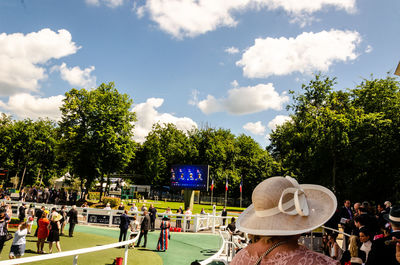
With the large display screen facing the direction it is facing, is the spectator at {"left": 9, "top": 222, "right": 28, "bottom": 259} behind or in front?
in front

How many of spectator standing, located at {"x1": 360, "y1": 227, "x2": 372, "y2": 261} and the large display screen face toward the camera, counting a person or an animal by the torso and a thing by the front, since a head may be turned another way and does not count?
1

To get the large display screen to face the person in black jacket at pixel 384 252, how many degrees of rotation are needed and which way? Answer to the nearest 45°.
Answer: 0° — it already faces them

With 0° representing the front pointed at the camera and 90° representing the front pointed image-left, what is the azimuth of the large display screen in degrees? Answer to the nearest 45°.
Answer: approximately 0°

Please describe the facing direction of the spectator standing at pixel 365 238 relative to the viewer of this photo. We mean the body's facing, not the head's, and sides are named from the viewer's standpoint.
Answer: facing to the left of the viewer

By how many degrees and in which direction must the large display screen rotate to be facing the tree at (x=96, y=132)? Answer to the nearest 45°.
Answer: approximately 135° to its right

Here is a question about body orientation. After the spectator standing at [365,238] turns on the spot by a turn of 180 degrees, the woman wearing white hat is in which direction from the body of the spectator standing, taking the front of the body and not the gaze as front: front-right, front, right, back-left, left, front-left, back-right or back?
right

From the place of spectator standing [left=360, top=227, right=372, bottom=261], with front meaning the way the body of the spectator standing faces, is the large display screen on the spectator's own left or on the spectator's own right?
on the spectator's own right

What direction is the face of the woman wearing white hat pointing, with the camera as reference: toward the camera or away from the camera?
away from the camera

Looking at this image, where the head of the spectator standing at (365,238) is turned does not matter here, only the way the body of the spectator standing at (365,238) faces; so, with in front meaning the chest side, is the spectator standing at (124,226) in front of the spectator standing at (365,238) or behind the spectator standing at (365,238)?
in front

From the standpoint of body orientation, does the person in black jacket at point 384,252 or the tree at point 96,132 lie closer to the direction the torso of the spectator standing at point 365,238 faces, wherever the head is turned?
the tree

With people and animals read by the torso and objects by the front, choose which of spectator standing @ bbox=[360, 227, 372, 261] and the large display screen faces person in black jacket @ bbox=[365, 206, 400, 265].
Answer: the large display screen

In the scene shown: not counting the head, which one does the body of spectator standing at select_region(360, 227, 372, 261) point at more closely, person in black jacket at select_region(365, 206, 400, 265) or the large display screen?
the large display screen
